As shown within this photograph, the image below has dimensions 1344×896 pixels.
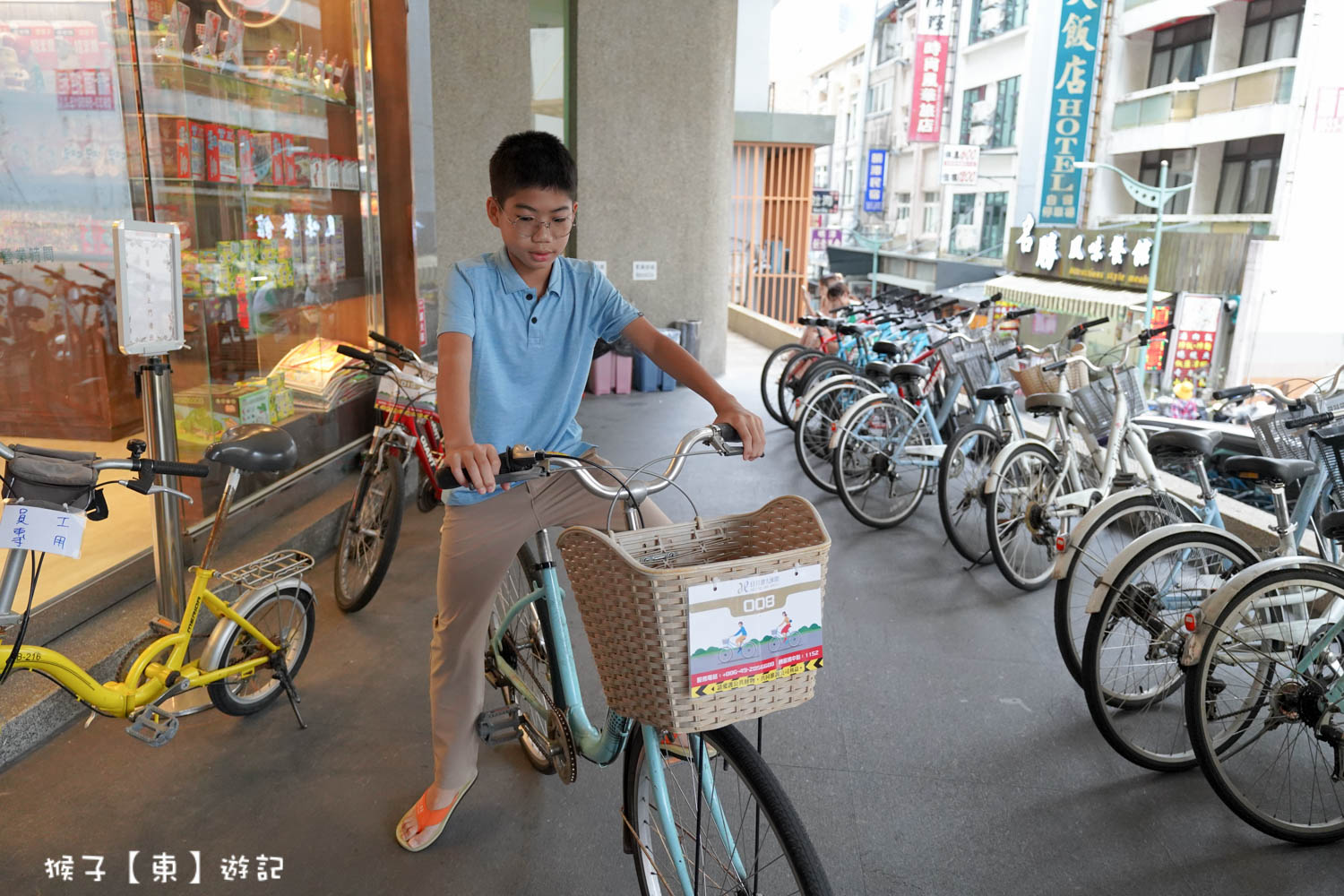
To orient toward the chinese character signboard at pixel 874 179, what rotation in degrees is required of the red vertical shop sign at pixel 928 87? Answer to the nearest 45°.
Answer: approximately 180°

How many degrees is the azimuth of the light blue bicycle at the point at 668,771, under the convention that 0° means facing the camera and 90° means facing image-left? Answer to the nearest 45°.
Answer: approximately 315°

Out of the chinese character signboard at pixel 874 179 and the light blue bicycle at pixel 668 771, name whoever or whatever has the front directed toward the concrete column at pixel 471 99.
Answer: the chinese character signboard

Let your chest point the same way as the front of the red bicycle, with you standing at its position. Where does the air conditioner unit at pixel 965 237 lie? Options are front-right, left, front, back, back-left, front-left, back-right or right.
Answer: back

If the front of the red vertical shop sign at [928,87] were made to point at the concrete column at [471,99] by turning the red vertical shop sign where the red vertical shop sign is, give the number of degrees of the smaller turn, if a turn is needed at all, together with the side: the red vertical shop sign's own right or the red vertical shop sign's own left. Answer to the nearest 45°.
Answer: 0° — it already faces it

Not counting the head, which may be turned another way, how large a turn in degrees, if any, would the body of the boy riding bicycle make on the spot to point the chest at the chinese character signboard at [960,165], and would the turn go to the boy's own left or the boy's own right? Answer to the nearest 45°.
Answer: approximately 90° to the boy's own left

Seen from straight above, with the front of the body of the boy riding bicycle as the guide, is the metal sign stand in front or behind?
behind

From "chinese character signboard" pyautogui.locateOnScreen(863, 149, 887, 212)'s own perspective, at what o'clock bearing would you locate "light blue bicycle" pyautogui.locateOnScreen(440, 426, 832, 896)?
The light blue bicycle is roughly at 12 o'clock from the chinese character signboard.

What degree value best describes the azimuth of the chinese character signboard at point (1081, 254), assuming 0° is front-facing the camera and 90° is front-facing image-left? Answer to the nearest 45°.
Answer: approximately 45°

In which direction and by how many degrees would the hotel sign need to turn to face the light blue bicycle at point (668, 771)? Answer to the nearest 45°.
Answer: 0° — it already faces it
